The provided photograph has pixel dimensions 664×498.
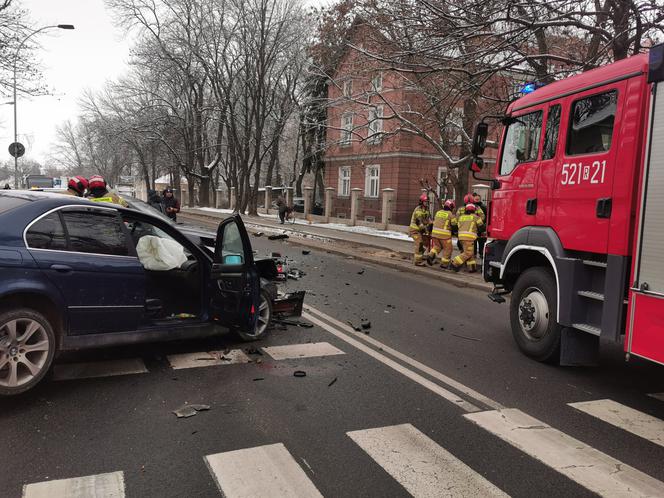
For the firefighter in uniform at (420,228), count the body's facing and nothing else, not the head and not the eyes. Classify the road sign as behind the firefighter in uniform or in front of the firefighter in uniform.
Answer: behind

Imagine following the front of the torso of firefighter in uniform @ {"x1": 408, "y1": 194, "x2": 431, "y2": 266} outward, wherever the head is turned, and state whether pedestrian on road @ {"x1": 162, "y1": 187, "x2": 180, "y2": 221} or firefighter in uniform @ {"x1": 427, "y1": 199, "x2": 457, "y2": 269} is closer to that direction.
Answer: the firefighter in uniform

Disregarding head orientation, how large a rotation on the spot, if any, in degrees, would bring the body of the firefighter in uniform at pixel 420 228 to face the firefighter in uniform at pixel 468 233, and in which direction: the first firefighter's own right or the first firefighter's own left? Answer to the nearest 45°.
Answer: approximately 45° to the first firefighter's own right

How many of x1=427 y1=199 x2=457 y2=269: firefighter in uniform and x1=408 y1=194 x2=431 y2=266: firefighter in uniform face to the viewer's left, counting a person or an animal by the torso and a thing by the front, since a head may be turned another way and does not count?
0

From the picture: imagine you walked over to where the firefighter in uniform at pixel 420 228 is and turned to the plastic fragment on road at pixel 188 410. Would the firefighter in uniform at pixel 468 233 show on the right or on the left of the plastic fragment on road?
left

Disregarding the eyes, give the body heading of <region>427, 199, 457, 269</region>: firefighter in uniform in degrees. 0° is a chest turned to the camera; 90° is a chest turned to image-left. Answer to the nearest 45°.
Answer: approximately 225°

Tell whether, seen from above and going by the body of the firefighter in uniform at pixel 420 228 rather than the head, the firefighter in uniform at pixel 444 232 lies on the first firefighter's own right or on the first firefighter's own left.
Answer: on the first firefighter's own left

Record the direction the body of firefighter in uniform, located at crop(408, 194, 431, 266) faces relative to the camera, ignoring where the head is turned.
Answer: to the viewer's right

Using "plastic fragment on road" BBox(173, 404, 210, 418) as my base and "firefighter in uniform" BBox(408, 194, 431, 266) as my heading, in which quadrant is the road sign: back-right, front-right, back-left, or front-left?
front-left

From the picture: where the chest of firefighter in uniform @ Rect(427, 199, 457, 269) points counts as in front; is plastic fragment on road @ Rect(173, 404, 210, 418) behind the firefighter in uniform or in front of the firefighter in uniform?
behind
